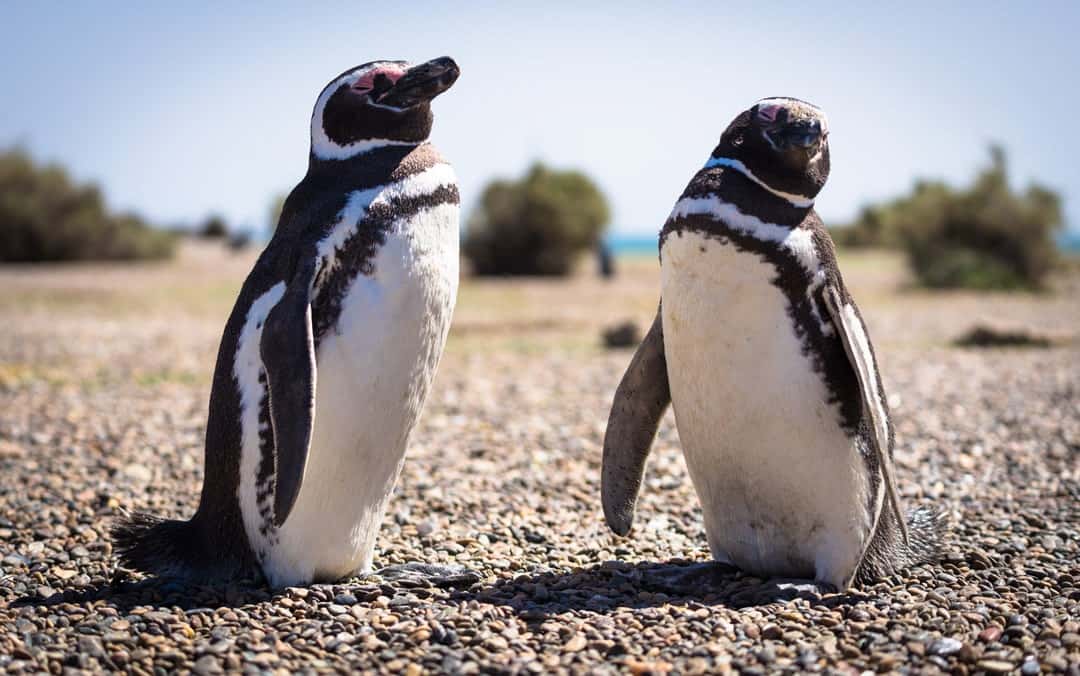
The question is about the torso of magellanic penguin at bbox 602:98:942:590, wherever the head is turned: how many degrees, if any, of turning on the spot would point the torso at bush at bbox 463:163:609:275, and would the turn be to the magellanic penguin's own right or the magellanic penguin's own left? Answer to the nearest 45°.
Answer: approximately 135° to the magellanic penguin's own right

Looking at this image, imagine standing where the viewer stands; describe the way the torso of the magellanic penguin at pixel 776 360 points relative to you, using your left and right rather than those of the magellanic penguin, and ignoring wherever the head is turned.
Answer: facing the viewer and to the left of the viewer

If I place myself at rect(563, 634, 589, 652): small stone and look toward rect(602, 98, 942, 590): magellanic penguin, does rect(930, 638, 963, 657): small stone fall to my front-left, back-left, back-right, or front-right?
front-right

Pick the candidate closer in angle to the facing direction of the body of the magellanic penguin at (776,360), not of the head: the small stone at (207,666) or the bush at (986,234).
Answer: the small stone

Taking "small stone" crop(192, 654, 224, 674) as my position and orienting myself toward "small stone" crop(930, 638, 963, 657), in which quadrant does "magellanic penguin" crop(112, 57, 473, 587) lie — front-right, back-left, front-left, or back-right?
front-left

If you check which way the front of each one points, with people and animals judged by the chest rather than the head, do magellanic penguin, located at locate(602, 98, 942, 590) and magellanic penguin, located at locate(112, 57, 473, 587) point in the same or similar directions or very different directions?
very different directions

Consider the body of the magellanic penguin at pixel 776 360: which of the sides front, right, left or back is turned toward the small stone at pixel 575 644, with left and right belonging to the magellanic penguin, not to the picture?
front

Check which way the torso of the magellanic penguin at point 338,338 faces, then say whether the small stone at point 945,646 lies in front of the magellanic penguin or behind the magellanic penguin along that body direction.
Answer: in front

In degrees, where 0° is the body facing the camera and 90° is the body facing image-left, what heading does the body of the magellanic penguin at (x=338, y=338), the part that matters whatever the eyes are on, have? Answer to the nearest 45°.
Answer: approximately 270°

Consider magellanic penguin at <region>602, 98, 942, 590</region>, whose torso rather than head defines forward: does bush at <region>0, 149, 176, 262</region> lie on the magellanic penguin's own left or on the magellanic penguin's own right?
on the magellanic penguin's own right

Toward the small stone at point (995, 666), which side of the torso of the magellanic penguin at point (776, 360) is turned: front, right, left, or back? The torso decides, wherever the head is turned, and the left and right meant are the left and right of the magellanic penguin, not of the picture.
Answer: left

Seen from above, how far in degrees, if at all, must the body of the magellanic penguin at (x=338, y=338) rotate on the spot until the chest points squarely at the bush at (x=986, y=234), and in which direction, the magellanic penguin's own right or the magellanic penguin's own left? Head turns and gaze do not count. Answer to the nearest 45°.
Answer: approximately 45° to the magellanic penguin's own left

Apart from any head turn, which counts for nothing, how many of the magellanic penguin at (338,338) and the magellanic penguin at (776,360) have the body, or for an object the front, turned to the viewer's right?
1
